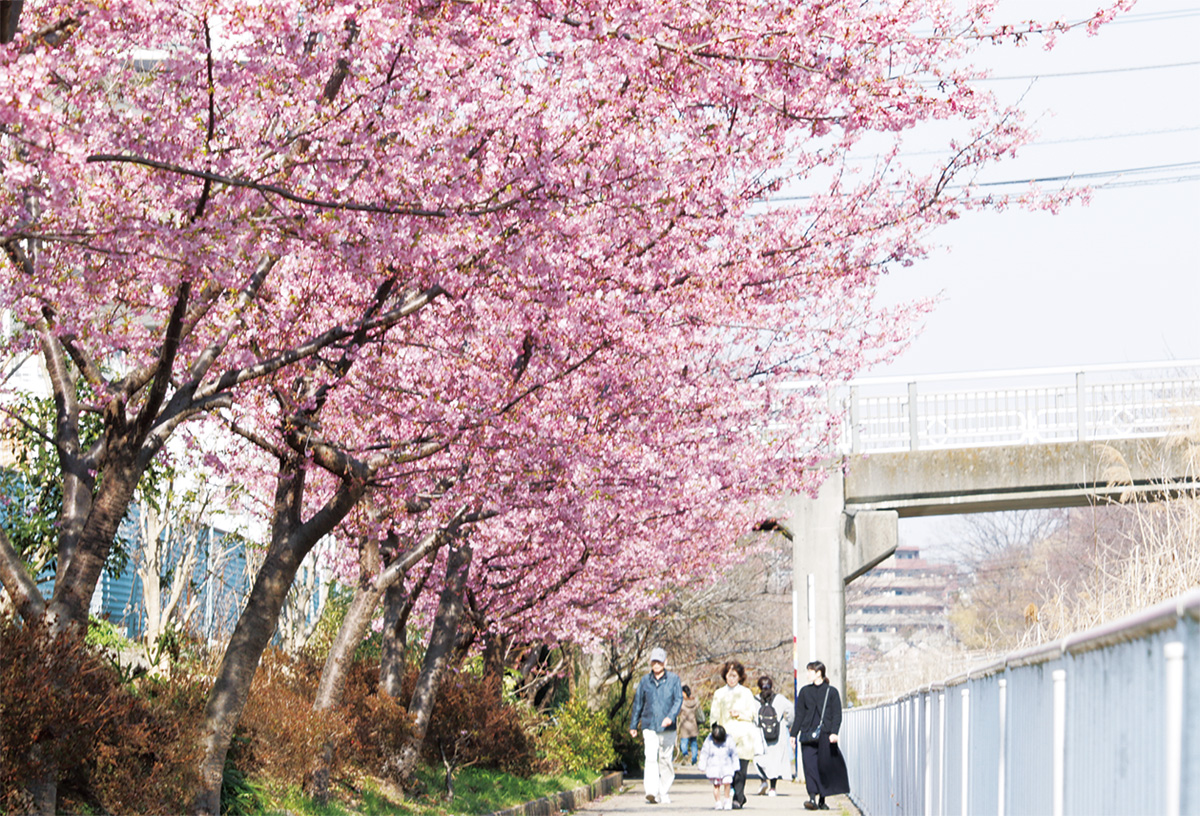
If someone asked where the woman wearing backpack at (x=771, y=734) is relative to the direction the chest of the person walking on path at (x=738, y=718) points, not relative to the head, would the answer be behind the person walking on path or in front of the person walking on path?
behind

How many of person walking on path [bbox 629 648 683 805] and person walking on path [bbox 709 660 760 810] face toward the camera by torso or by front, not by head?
2

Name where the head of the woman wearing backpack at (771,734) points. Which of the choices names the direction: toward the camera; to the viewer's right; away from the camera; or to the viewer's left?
away from the camera

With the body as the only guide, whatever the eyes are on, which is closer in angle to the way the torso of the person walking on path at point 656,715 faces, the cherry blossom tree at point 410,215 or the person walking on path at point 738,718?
the cherry blossom tree

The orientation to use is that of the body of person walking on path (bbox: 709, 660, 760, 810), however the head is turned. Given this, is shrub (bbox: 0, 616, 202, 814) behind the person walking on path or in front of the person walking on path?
in front

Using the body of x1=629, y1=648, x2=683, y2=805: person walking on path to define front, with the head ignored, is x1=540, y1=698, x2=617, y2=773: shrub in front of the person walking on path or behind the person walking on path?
behind

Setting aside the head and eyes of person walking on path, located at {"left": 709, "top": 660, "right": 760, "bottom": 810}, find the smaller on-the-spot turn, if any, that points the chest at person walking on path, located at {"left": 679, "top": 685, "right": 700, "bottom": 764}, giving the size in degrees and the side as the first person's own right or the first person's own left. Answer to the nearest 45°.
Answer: approximately 180°

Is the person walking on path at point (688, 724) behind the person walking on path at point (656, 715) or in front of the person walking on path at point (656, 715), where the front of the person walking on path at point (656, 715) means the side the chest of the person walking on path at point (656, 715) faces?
behind

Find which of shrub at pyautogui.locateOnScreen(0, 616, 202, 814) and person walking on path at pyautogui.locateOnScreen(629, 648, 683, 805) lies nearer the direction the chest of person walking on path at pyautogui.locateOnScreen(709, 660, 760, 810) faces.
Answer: the shrub
